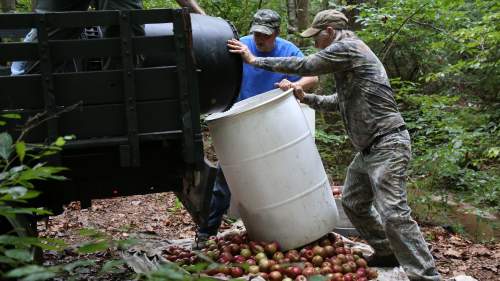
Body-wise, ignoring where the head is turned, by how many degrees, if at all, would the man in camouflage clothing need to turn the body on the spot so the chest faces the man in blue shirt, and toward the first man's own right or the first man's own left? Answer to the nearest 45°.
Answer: approximately 45° to the first man's own right

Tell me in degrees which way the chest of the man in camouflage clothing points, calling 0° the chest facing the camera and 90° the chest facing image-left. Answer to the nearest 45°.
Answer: approximately 90°

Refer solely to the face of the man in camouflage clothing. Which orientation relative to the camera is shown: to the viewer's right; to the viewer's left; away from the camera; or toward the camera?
to the viewer's left

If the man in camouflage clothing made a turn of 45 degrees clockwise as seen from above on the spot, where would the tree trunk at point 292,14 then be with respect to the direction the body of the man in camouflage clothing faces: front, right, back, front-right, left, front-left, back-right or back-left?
front-right
